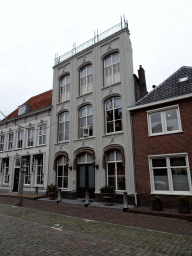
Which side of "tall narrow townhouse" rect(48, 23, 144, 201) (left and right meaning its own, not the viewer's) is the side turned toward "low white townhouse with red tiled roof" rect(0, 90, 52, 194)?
right

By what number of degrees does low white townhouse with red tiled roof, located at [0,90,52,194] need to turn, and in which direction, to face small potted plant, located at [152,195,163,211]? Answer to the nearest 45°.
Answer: approximately 90° to its left

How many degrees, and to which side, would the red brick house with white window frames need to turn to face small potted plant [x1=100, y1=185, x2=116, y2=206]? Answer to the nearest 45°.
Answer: approximately 45° to its right

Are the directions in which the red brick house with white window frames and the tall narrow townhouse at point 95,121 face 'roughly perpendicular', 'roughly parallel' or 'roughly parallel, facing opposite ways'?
roughly parallel

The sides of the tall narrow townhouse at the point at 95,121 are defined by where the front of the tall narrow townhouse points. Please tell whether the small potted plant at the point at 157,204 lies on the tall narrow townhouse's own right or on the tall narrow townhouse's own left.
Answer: on the tall narrow townhouse's own left

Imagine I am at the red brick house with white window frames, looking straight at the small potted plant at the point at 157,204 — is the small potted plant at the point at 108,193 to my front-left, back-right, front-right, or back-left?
front-right

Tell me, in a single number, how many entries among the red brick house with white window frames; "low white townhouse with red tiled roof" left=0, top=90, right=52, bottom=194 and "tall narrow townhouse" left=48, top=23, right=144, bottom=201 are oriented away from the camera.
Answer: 0

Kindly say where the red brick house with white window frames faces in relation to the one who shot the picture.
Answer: facing the viewer and to the left of the viewer

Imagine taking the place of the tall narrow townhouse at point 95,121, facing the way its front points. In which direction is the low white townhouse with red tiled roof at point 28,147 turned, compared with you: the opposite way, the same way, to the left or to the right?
the same way

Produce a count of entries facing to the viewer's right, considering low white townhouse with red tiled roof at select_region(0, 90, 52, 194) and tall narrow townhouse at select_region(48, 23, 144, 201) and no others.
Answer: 0

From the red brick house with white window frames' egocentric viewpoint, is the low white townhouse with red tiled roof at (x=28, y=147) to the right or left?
on its right

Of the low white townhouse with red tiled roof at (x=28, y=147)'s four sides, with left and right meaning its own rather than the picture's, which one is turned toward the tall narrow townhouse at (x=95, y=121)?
left

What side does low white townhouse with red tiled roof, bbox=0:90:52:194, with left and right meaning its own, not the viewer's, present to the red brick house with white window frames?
left
